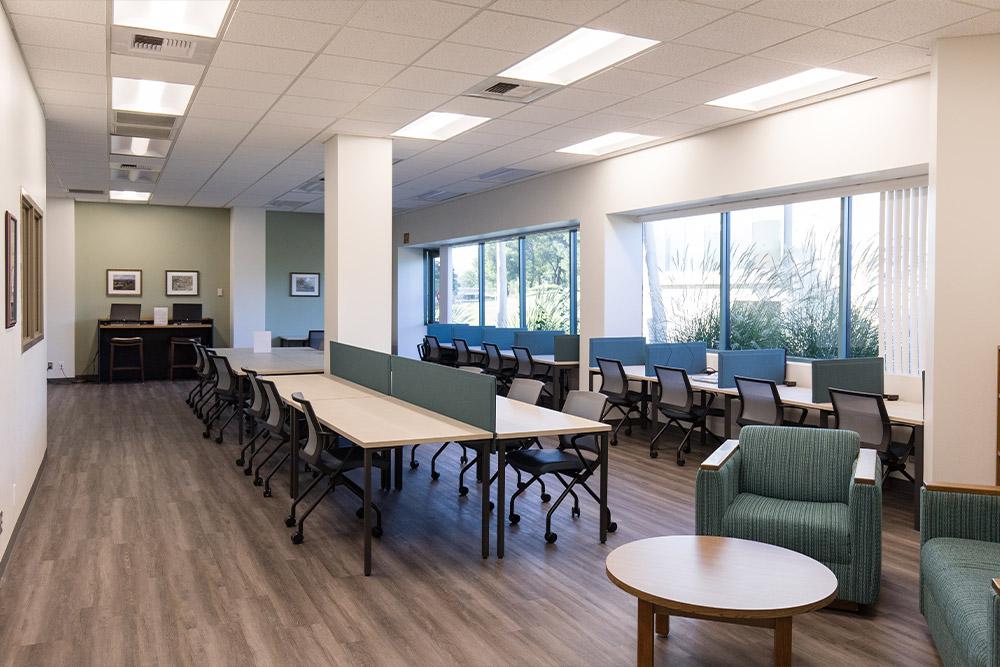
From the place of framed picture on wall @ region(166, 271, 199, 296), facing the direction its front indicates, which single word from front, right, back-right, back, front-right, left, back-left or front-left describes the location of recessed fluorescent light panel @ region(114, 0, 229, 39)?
front

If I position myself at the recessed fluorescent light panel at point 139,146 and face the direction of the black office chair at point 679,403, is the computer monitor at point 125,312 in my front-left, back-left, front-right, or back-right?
back-left

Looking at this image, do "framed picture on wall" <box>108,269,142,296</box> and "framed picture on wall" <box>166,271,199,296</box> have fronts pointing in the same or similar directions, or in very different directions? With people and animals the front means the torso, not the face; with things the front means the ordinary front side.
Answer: same or similar directions

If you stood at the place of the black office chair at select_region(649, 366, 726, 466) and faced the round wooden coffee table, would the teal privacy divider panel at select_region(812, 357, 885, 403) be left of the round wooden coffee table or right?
left

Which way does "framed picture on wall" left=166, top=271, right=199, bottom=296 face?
toward the camera

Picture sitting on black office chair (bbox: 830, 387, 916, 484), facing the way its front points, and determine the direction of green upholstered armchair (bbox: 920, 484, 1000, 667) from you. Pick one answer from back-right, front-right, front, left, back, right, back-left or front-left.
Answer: back-right

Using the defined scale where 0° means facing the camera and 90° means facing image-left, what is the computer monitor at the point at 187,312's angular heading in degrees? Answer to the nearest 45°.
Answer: approximately 0°

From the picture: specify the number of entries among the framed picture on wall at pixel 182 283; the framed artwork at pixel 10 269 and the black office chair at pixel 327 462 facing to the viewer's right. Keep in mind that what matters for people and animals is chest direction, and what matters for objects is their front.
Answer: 2

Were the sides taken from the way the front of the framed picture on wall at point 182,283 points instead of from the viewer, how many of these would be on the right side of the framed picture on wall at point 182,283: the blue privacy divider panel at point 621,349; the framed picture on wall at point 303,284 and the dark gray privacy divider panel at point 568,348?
0

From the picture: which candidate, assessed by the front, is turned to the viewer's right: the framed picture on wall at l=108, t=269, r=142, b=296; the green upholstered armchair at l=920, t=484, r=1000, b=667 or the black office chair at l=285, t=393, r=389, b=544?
the black office chair

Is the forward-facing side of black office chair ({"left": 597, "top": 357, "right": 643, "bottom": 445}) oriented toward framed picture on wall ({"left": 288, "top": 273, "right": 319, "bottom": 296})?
no

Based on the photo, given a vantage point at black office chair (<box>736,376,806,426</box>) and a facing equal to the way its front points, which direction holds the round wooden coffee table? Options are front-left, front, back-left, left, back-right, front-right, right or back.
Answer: back-right

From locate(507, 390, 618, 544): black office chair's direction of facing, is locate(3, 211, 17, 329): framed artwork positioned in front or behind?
in front

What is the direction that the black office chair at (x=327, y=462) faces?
to the viewer's right

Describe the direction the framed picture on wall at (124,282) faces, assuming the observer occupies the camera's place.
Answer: facing the viewer
